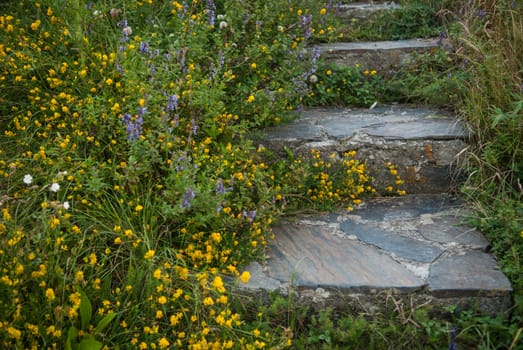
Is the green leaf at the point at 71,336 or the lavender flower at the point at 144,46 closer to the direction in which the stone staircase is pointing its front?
the green leaf

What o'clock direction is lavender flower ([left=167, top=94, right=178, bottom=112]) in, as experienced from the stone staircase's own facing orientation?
The lavender flower is roughly at 3 o'clock from the stone staircase.

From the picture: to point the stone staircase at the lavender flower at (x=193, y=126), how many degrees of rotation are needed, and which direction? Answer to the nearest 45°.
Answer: approximately 90° to its right

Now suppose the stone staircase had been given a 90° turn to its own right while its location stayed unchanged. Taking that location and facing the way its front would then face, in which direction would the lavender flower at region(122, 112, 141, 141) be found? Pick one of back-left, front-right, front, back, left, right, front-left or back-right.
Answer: front

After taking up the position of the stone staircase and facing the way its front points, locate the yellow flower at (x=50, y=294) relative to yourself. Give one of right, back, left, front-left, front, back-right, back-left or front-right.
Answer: front-right

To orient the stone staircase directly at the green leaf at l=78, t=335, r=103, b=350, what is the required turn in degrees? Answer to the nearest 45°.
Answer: approximately 45° to its right

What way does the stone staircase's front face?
toward the camera

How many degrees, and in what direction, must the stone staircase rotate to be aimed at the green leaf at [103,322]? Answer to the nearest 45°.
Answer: approximately 45° to its right

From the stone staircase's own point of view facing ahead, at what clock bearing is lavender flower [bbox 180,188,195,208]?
The lavender flower is roughly at 2 o'clock from the stone staircase.

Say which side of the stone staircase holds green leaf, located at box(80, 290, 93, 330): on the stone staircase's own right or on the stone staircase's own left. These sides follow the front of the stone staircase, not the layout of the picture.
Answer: on the stone staircase's own right
